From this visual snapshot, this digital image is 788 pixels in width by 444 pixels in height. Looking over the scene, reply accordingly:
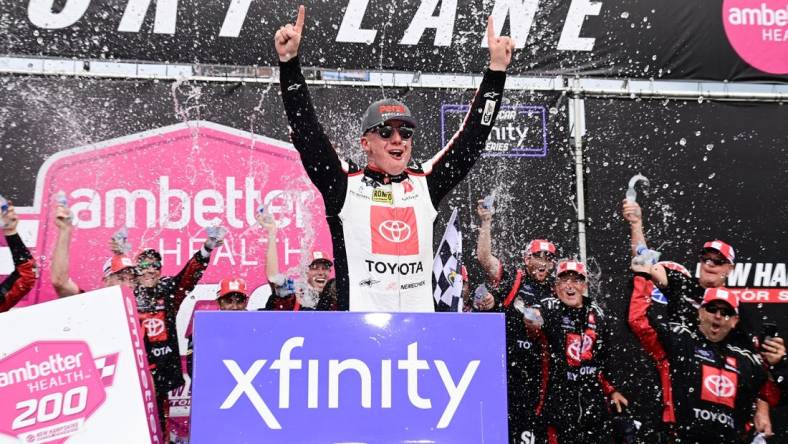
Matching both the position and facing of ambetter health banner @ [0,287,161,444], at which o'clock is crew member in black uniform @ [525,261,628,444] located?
The crew member in black uniform is roughly at 8 o'clock from the ambetter health banner.

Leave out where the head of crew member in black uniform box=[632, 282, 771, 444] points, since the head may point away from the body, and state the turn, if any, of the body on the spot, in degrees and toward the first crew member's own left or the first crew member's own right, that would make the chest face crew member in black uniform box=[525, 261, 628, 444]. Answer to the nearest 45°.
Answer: approximately 135° to the first crew member's own right

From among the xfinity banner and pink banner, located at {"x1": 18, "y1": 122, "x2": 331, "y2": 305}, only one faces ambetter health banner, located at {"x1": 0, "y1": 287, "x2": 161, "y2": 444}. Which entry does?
the pink banner

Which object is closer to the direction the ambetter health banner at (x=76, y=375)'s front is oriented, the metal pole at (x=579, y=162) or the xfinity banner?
the xfinity banner

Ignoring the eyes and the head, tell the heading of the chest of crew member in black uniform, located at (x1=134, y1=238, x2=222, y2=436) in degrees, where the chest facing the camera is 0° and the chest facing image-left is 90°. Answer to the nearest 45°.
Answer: approximately 0°

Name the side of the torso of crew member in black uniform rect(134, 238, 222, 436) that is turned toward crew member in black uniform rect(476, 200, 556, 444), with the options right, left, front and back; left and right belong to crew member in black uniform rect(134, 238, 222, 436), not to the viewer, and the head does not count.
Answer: left
